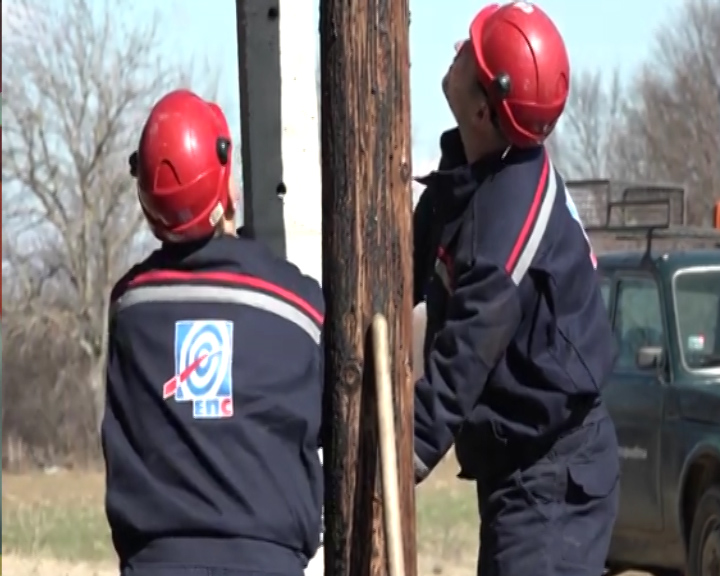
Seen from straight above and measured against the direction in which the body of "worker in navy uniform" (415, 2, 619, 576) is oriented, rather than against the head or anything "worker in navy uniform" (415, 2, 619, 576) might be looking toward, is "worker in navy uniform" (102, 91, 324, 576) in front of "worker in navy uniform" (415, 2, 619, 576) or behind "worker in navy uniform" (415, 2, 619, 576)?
in front

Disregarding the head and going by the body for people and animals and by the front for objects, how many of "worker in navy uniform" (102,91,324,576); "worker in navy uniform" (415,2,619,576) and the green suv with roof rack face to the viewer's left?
1

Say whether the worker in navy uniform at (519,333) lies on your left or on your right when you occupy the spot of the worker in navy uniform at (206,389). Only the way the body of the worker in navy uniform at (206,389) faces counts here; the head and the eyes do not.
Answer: on your right

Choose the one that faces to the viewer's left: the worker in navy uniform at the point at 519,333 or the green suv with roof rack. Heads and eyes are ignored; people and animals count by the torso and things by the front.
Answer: the worker in navy uniform

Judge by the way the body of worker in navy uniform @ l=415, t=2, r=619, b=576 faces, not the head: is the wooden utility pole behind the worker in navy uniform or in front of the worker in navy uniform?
in front

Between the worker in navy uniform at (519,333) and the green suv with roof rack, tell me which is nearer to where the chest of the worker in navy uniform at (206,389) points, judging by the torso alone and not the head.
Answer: the green suv with roof rack

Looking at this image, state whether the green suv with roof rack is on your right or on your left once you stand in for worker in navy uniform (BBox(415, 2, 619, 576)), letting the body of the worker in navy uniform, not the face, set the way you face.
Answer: on your right

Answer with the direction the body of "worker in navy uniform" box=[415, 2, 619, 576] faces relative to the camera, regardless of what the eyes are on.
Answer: to the viewer's left

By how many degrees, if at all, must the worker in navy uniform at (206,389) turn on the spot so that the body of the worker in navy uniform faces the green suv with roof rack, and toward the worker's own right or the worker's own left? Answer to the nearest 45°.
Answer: approximately 45° to the worker's own right

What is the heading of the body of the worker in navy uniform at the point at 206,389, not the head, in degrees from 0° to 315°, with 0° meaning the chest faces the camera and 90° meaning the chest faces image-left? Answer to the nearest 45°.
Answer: approximately 180°

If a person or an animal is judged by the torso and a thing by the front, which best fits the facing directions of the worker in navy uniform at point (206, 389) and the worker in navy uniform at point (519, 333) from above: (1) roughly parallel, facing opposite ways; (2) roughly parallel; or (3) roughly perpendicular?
roughly perpendicular

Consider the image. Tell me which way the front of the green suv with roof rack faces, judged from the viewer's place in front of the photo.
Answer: facing the viewer and to the right of the viewer

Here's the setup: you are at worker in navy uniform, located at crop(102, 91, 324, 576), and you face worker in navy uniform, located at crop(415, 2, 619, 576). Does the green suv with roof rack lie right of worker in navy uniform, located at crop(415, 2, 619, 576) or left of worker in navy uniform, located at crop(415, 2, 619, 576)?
left

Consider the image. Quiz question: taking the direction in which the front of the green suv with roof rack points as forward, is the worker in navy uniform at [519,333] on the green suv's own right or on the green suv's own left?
on the green suv's own right
